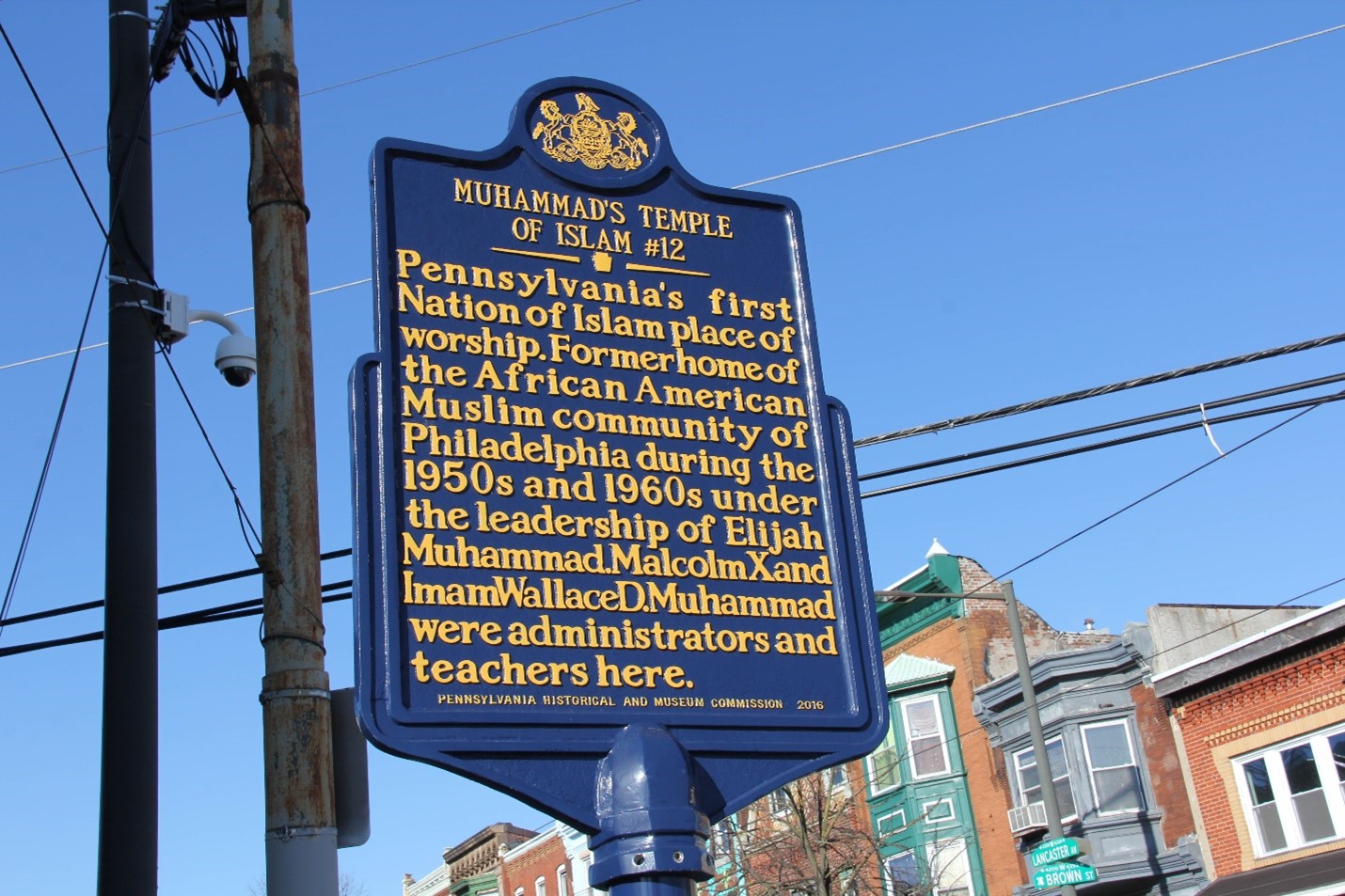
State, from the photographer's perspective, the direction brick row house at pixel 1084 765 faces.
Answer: facing the viewer and to the left of the viewer

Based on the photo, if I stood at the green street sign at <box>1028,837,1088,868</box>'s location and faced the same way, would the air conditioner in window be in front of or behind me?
behind

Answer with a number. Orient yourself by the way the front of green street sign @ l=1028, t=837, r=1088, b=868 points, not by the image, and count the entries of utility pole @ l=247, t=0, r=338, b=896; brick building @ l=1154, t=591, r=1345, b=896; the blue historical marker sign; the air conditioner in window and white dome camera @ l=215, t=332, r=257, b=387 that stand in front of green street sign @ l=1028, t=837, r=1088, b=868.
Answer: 3

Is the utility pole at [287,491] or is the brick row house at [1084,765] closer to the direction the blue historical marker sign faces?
the utility pole

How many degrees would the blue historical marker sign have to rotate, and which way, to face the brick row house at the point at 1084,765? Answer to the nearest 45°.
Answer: approximately 180°

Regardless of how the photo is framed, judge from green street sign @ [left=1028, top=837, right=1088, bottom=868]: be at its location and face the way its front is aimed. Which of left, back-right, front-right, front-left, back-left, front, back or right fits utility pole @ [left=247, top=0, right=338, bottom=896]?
front

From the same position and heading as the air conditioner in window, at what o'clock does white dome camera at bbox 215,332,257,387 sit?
The white dome camera is roughly at 11 o'clock from the air conditioner in window.

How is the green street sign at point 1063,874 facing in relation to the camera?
toward the camera

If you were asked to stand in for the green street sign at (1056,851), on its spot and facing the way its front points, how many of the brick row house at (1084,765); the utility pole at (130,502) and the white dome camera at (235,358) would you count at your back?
1

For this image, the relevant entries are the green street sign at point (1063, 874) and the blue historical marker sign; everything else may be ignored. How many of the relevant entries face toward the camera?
2

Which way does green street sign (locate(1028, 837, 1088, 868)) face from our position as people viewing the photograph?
facing the viewer

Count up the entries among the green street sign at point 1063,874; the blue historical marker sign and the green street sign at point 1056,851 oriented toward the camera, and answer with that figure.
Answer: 3

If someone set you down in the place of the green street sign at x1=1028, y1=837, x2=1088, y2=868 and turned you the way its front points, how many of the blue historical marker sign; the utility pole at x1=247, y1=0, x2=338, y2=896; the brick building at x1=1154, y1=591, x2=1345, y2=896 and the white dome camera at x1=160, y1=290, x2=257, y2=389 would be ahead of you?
3
